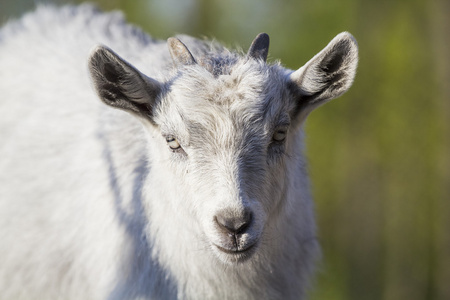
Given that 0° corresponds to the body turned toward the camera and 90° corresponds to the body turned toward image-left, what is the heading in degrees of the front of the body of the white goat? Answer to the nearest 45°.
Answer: approximately 315°
